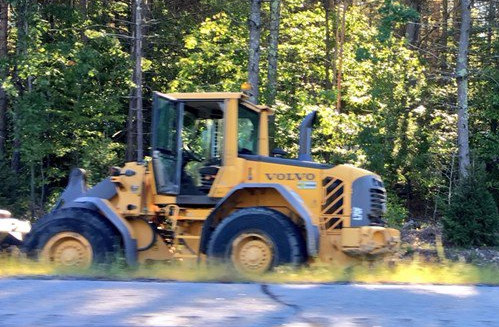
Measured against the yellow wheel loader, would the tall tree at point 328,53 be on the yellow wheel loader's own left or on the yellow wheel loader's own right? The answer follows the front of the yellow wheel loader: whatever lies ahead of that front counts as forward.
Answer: on the yellow wheel loader's own right

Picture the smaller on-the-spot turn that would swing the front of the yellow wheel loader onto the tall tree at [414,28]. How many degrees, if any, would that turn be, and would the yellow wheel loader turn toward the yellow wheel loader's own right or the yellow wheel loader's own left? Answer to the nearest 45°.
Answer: approximately 135° to the yellow wheel loader's own right

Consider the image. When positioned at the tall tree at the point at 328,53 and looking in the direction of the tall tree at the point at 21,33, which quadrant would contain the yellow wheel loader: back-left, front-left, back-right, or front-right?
front-left

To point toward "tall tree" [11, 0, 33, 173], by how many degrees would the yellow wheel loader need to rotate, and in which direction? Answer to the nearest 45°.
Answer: approximately 45° to its right

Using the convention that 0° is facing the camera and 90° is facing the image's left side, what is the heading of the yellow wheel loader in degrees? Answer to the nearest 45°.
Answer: approximately 90°

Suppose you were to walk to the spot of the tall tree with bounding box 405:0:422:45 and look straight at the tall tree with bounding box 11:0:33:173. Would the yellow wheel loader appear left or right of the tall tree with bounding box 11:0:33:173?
left
